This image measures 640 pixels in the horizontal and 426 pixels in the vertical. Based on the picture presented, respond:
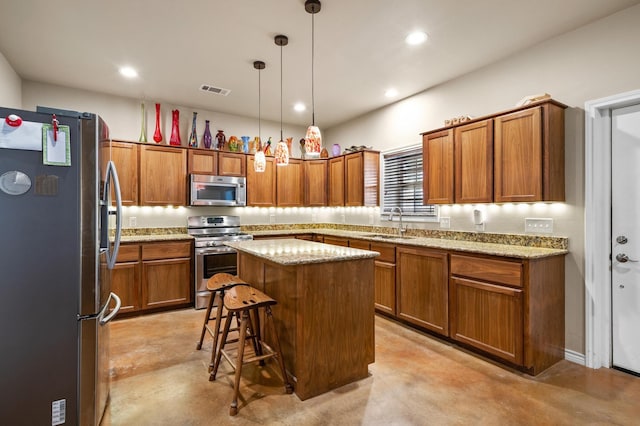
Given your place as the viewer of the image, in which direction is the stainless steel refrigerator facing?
facing to the right of the viewer

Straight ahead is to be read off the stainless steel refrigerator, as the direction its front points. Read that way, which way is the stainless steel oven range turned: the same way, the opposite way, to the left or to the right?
to the right

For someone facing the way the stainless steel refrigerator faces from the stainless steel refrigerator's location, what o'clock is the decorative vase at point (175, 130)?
The decorative vase is roughly at 10 o'clock from the stainless steel refrigerator.

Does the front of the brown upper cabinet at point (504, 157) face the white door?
no

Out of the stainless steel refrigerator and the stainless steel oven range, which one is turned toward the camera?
the stainless steel oven range

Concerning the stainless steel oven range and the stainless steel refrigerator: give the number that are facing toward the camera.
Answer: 1

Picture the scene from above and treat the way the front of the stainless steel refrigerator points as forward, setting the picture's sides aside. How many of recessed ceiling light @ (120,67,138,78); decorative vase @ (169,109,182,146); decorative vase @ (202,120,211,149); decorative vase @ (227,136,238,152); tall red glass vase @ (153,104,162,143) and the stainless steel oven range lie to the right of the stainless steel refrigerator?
0

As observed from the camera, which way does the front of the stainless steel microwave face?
facing the viewer

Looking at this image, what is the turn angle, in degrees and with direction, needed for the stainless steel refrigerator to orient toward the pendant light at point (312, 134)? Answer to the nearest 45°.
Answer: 0° — it already faces it

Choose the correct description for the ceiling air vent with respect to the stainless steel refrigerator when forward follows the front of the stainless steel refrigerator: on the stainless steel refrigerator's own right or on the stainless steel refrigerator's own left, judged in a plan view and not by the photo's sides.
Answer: on the stainless steel refrigerator's own left

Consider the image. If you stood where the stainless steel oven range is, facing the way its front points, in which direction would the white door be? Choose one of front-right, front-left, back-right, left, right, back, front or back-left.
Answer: front-left

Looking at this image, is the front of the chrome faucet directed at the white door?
no

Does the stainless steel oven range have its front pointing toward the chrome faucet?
no

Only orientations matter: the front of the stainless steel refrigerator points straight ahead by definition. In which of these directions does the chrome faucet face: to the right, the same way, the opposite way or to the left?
the opposite way

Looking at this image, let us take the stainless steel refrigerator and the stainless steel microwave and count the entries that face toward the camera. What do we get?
1

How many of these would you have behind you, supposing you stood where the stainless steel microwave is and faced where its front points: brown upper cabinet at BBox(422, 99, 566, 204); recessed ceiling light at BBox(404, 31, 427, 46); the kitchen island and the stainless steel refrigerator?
0

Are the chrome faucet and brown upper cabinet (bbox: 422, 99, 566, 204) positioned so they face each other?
no

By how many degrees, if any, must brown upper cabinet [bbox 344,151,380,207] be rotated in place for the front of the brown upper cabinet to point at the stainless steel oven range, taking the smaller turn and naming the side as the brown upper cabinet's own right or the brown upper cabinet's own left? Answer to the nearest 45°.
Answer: approximately 45° to the brown upper cabinet's own right

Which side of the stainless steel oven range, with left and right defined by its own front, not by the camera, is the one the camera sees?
front
